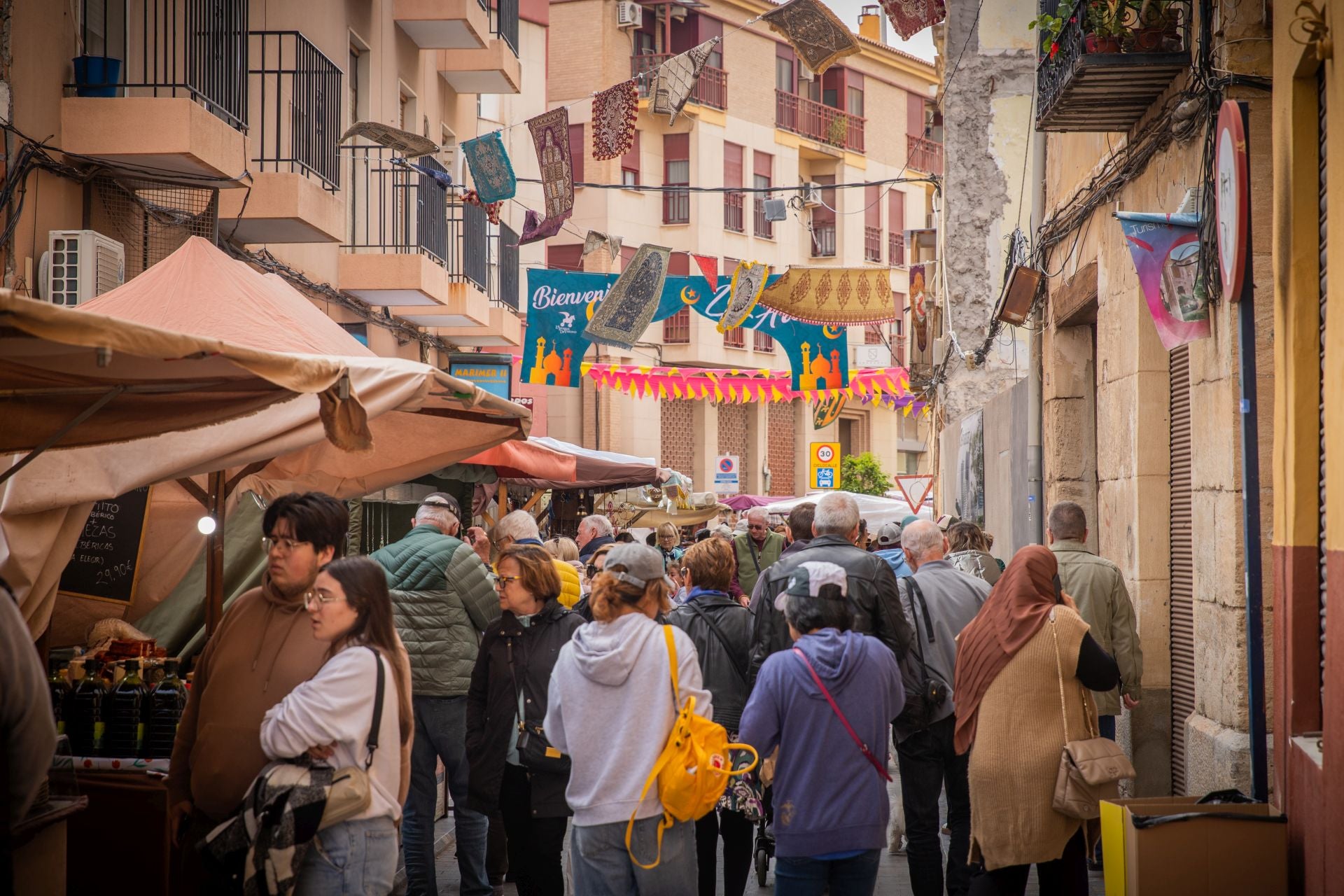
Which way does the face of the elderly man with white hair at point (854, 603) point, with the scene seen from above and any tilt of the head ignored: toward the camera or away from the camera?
away from the camera

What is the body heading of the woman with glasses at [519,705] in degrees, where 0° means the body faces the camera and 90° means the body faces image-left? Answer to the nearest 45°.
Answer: approximately 45°

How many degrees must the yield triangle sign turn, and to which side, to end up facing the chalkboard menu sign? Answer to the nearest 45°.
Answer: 0° — it already faces it

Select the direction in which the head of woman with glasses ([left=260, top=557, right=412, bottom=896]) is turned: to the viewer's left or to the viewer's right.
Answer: to the viewer's left

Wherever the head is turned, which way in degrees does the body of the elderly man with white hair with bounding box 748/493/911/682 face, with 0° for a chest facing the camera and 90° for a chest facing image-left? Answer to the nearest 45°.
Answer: approximately 180°

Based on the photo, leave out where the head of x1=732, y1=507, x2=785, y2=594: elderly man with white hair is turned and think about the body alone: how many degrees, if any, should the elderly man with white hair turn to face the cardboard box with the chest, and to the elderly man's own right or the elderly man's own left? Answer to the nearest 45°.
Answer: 0° — they already face it

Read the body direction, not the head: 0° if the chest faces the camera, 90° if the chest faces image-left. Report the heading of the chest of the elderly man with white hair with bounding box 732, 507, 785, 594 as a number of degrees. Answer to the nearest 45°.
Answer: approximately 0°

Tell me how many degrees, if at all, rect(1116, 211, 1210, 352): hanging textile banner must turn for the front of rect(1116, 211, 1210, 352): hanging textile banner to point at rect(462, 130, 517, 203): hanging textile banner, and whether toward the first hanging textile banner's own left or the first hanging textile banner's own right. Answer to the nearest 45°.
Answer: approximately 135° to the first hanging textile banner's own right

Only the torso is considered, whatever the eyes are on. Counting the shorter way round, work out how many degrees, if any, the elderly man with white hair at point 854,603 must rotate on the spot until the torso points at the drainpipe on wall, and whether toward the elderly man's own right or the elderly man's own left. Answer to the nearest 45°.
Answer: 0° — they already face it
